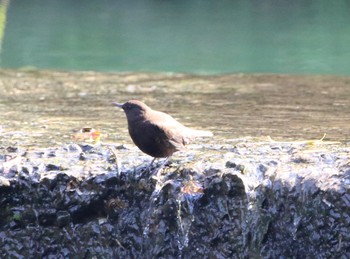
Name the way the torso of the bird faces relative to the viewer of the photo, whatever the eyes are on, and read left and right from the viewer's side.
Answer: facing to the left of the viewer
